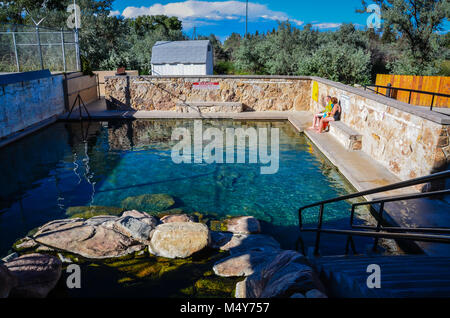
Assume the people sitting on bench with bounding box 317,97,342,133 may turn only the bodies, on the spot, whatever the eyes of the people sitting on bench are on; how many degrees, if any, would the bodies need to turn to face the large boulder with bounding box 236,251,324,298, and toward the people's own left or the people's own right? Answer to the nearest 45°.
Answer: approximately 90° to the people's own left

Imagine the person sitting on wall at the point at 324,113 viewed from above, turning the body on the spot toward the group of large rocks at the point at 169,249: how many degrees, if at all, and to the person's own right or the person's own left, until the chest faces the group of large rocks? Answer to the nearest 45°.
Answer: approximately 90° to the person's own left

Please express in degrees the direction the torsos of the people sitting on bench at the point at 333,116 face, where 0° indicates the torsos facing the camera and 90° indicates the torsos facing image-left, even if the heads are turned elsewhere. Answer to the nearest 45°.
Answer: approximately 90°

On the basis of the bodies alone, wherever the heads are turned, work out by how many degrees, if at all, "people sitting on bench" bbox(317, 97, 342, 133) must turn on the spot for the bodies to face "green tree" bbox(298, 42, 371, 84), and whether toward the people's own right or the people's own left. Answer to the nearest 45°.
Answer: approximately 90° to the people's own right

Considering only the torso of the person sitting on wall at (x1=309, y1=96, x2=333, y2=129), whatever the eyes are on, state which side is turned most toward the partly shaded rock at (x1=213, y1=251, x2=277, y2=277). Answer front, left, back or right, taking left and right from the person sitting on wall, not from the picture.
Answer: left

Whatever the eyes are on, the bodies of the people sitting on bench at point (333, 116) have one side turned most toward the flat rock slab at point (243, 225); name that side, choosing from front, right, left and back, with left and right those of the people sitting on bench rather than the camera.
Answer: left

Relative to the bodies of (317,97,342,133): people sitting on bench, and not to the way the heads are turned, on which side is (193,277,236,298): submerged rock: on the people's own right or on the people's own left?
on the people's own left

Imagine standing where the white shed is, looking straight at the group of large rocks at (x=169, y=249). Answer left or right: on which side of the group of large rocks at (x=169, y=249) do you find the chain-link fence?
right

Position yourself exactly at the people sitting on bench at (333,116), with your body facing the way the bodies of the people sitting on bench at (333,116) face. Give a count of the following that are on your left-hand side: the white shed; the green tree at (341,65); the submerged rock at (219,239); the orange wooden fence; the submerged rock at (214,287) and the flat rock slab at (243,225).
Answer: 3

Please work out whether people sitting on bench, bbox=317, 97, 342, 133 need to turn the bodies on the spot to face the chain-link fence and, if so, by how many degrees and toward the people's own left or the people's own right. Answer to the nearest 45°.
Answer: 0° — they already face it

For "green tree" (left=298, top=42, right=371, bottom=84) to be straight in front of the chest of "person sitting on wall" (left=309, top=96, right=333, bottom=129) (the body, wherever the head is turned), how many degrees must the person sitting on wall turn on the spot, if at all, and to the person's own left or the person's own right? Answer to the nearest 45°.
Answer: approximately 90° to the person's own right

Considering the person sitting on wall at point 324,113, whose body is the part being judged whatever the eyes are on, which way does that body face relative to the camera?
to the viewer's left

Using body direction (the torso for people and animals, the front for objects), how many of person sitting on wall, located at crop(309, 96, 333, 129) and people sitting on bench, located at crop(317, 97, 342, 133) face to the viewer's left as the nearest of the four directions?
2
